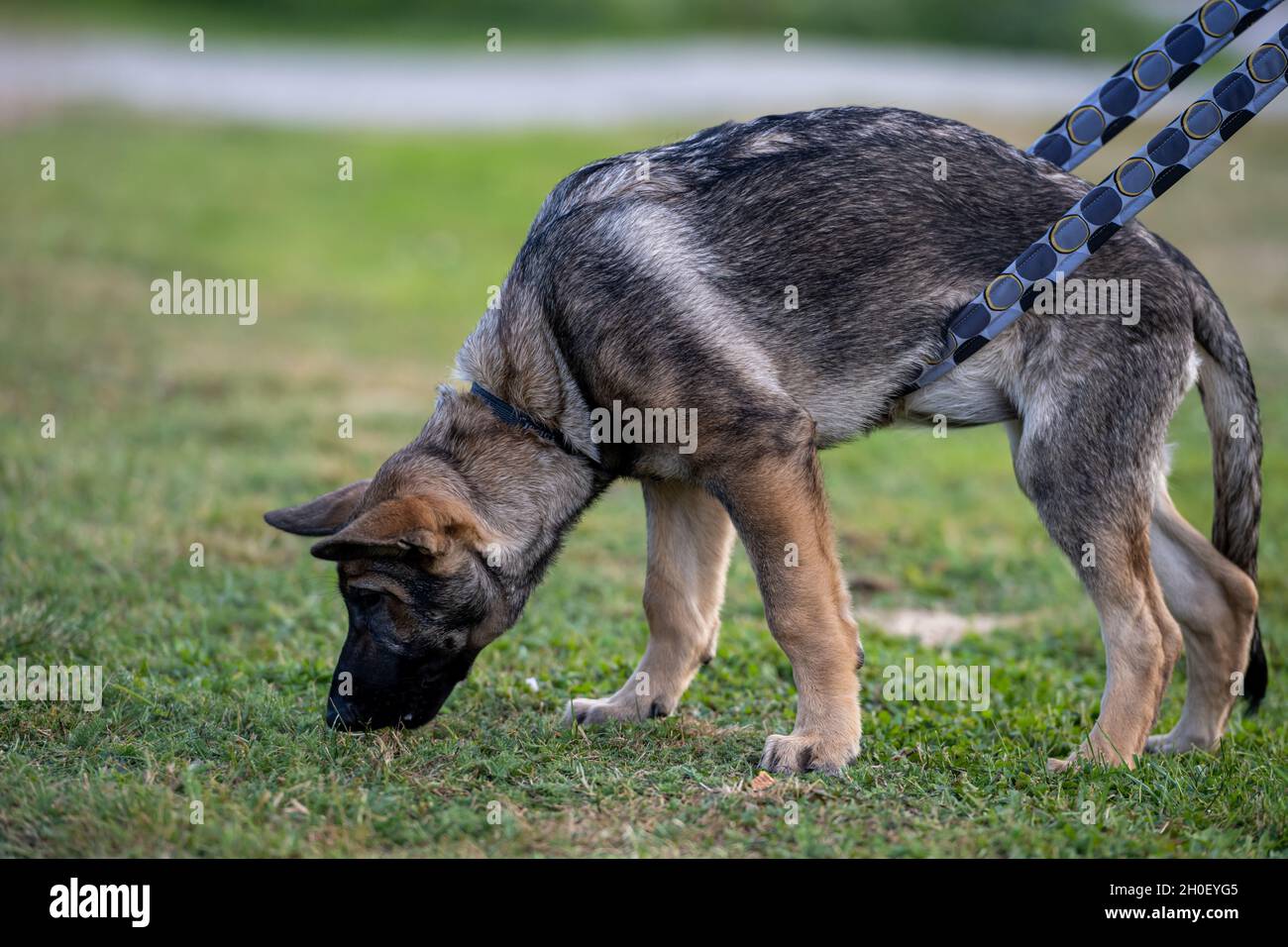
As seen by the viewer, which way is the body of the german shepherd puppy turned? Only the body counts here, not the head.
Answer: to the viewer's left
